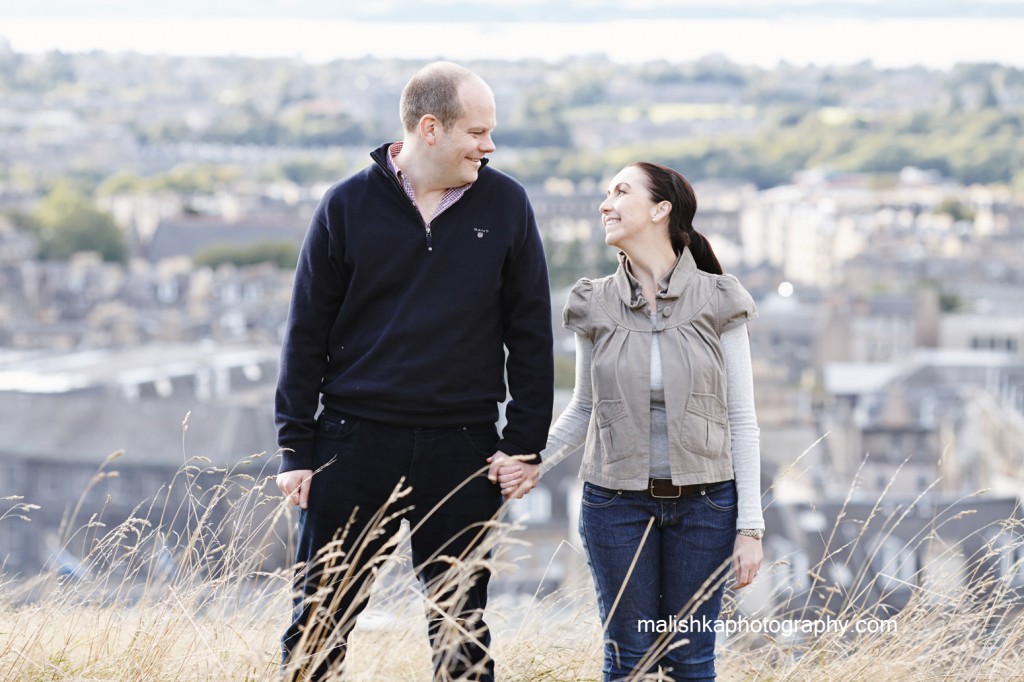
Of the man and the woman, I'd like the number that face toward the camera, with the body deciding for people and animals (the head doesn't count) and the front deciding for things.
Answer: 2

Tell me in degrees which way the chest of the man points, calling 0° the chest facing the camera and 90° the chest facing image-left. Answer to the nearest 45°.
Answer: approximately 0°

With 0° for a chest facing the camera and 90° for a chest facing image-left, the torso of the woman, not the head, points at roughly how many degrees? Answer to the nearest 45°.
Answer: approximately 0°
